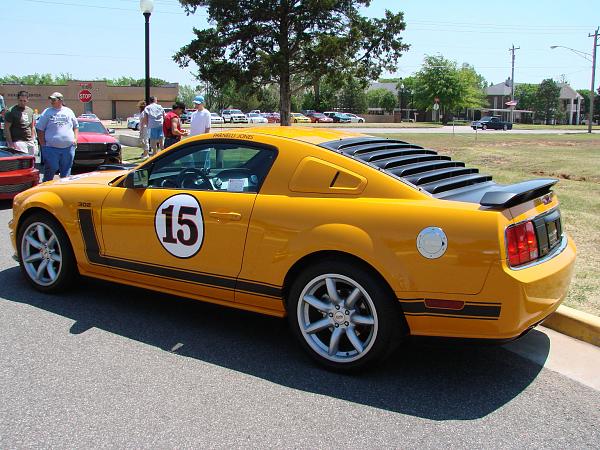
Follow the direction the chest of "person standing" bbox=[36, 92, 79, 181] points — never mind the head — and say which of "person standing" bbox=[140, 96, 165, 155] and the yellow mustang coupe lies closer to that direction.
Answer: the yellow mustang coupe

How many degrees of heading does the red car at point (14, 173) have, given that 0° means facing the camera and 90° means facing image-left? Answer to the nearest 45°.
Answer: approximately 315°

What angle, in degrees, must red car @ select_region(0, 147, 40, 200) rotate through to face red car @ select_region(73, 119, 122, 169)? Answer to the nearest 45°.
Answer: approximately 135° to its left

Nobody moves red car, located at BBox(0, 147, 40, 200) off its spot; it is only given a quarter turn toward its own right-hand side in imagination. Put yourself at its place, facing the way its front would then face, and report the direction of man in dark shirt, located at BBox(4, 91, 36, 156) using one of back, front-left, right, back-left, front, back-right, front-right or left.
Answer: back-right

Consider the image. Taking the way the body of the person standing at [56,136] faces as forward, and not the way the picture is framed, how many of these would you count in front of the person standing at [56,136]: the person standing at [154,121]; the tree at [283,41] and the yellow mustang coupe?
1

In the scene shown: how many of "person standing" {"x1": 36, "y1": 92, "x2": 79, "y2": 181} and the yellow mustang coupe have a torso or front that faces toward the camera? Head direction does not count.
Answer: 1

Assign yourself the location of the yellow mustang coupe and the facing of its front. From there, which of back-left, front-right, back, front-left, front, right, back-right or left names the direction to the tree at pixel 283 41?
front-right

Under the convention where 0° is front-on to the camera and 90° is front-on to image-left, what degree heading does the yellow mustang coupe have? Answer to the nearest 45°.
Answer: approximately 135°

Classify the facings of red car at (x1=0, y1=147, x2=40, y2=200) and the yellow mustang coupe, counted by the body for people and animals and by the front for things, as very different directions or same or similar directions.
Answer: very different directions
